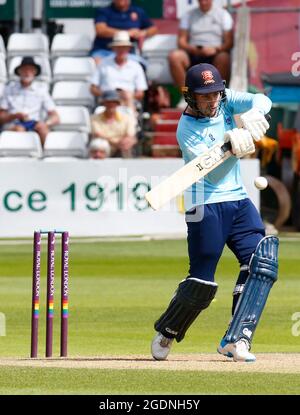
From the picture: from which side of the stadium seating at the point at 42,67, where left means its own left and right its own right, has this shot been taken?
front

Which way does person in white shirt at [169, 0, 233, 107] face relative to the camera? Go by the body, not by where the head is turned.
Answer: toward the camera

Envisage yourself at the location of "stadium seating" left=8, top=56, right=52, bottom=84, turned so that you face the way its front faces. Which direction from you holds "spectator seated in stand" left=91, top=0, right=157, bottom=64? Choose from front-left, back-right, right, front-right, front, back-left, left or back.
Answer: left

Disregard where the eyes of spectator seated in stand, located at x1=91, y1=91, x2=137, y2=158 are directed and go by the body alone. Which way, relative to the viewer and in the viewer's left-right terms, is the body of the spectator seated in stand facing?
facing the viewer

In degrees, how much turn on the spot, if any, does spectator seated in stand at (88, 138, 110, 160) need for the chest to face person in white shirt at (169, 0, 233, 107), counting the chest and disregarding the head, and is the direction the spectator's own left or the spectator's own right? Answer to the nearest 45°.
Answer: approximately 135° to the spectator's own left

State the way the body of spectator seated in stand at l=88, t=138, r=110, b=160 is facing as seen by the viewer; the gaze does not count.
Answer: toward the camera

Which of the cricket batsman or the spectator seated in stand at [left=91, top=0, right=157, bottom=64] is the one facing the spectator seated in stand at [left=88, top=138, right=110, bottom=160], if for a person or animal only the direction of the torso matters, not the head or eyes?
the spectator seated in stand at [left=91, top=0, right=157, bottom=64]
